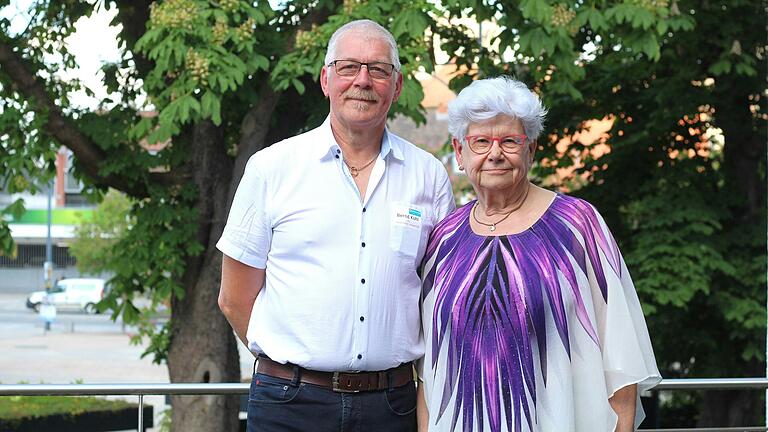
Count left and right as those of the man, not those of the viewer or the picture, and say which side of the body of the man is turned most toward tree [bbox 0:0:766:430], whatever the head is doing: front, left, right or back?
back

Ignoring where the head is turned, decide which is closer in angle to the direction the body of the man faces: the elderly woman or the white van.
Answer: the elderly woman

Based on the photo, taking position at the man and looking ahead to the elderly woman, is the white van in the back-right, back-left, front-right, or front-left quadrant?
back-left

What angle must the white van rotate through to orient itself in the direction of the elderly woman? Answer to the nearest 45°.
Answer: approximately 90° to its left

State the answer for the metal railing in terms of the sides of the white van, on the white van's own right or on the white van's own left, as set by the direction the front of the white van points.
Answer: on the white van's own left

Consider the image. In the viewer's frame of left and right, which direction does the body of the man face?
facing the viewer

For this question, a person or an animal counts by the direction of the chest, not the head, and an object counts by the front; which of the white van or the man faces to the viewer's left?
the white van

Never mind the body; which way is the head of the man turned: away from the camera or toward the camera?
toward the camera

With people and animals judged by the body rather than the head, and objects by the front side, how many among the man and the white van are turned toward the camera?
1

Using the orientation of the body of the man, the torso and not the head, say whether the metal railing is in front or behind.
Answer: behind

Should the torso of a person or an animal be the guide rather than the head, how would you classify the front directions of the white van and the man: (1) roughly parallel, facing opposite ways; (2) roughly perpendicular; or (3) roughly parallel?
roughly perpendicular

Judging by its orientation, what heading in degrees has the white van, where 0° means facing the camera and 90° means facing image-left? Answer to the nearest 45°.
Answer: approximately 90°

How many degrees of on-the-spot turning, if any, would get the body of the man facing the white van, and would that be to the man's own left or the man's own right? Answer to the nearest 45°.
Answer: approximately 180°

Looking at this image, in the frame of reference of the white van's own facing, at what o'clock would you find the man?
The man is roughly at 9 o'clock from the white van.
